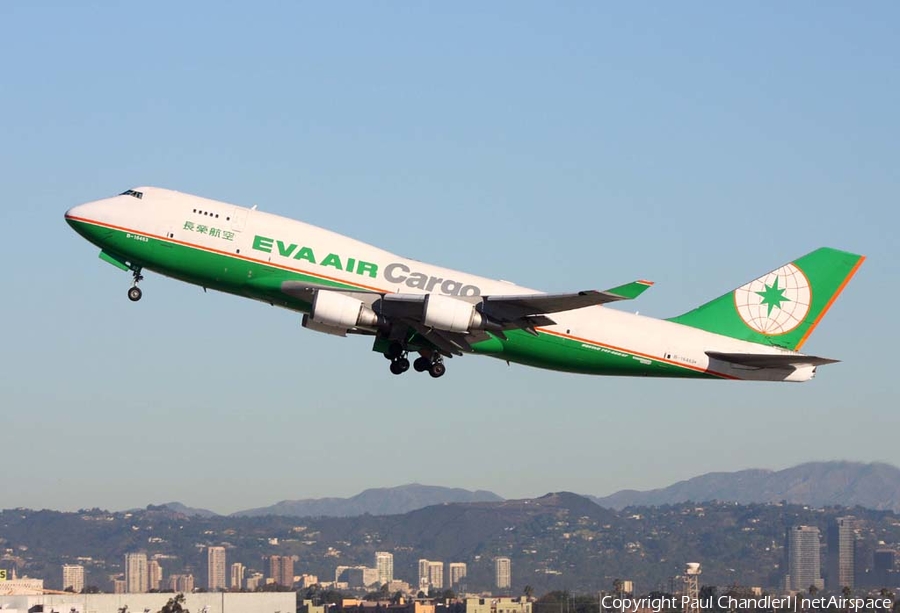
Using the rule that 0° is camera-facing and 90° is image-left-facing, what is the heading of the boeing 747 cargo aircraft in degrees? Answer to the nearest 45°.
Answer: approximately 90°
